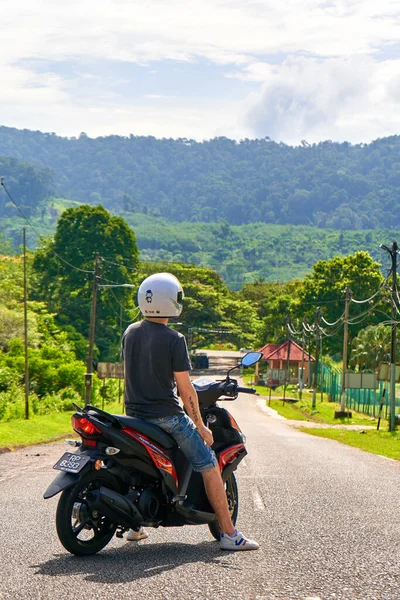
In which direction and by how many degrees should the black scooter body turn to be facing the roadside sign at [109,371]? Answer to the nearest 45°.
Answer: approximately 45° to its left

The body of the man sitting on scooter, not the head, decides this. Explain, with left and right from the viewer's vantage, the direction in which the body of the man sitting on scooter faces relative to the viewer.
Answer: facing away from the viewer and to the right of the viewer

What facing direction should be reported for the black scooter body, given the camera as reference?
facing away from the viewer and to the right of the viewer

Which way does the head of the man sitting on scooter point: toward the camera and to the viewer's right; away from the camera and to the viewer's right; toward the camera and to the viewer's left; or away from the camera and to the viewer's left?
away from the camera and to the viewer's right
